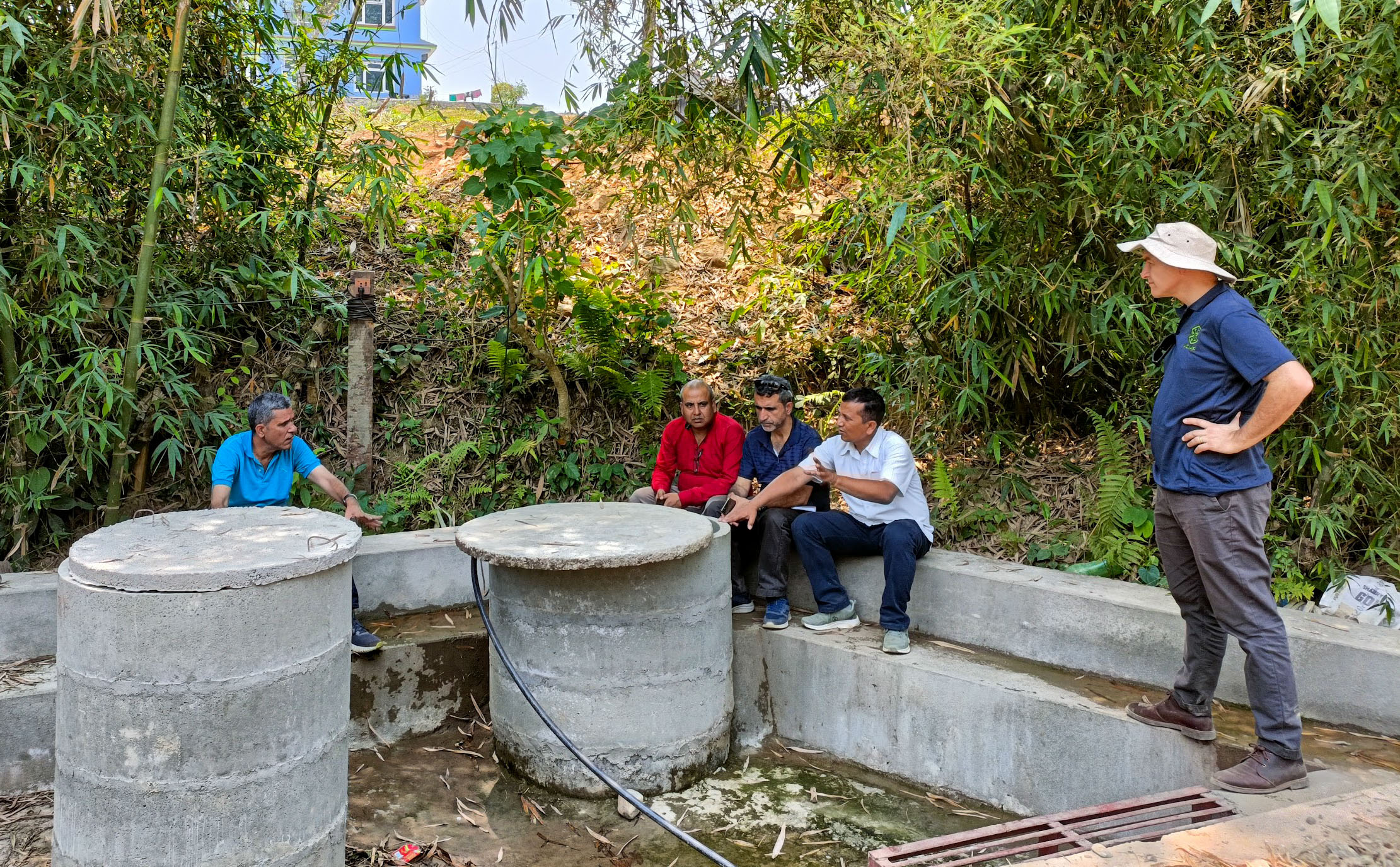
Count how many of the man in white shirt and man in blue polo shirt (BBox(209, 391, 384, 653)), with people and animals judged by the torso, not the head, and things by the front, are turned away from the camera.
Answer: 0

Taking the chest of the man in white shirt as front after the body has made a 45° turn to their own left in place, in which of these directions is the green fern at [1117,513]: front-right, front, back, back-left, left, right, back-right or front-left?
left

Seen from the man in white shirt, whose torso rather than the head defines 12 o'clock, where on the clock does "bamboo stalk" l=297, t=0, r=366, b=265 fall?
The bamboo stalk is roughly at 2 o'clock from the man in white shirt.

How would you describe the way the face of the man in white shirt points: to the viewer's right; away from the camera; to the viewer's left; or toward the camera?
to the viewer's left

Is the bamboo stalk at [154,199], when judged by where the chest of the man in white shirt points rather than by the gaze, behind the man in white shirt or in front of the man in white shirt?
in front

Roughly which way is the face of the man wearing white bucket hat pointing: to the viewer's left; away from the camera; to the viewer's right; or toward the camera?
to the viewer's left

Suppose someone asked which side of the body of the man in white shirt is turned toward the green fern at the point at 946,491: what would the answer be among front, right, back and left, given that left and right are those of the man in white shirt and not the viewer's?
back

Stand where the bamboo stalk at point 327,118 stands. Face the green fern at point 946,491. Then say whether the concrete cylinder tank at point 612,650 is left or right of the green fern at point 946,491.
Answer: right

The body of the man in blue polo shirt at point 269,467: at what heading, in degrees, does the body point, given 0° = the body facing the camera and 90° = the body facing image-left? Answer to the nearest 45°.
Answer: approximately 315°

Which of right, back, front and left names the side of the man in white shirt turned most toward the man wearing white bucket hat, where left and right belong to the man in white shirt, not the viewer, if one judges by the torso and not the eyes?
left

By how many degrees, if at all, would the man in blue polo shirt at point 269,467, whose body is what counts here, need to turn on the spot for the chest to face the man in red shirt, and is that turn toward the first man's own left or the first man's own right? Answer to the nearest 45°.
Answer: approximately 45° to the first man's own left

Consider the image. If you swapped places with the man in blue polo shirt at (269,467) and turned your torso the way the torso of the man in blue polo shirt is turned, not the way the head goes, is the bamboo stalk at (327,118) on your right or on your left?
on your left

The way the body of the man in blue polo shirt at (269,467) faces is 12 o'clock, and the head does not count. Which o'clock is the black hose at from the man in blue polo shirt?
The black hose is roughly at 12 o'clock from the man in blue polo shirt.

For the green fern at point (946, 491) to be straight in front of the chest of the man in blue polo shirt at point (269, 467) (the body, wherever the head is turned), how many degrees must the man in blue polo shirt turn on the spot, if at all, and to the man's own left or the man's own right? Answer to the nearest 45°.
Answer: approximately 45° to the man's own left
